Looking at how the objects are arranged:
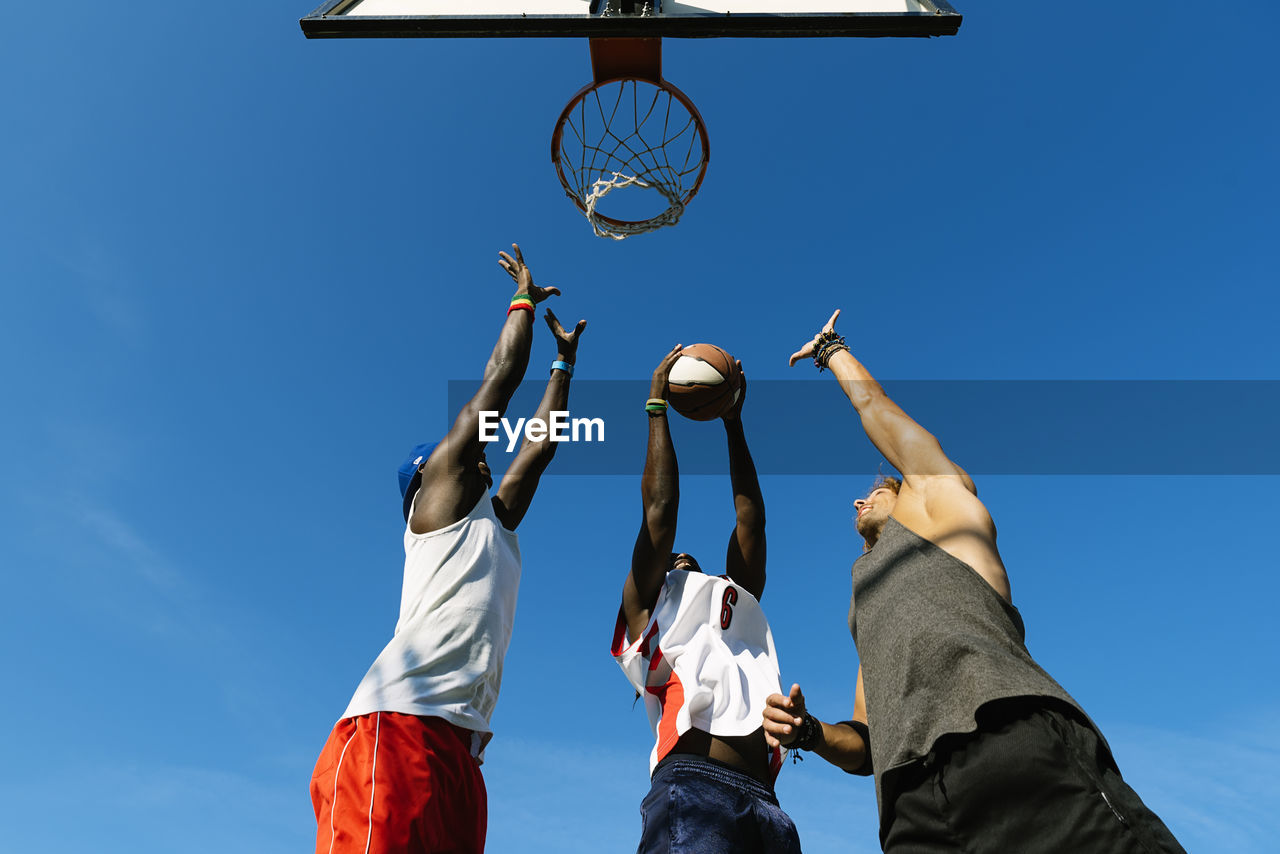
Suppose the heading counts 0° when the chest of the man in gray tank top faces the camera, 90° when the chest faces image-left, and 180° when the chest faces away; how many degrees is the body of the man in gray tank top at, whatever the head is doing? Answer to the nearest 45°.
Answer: approximately 45°

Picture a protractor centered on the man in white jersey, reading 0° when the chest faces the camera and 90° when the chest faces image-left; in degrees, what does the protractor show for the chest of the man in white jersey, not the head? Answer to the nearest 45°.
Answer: approximately 315°

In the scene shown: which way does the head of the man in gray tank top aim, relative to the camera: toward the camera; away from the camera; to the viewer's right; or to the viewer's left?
to the viewer's left
